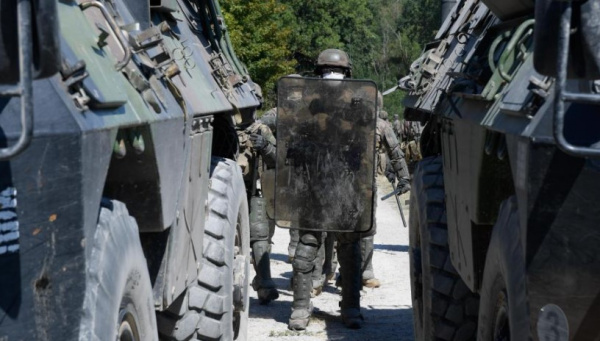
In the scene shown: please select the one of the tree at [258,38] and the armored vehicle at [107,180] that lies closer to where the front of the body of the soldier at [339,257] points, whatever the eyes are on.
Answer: the armored vehicle

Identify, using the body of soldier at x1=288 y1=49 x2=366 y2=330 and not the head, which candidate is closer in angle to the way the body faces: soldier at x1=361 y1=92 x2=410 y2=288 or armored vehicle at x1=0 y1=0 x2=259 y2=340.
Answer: the armored vehicle

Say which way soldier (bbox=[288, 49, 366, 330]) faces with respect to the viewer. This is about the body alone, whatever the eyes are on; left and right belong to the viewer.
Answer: facing the viewer

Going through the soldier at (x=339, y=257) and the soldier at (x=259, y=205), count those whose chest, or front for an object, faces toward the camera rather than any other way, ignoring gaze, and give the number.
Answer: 2

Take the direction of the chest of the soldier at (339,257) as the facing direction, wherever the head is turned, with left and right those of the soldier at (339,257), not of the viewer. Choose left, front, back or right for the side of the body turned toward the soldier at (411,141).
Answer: back

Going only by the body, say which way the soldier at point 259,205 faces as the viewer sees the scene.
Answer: toward the camera
